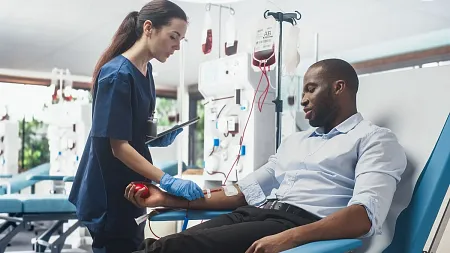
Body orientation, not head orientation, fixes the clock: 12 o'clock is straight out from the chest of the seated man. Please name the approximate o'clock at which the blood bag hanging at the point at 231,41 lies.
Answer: The blood bag hanging is roughly at 4 o'clock from the seated man.

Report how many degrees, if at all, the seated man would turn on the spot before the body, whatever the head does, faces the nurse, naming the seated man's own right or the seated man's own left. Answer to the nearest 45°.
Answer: approximately 45° to the seated man's own right

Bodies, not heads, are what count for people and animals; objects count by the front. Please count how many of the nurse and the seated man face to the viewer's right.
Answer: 1

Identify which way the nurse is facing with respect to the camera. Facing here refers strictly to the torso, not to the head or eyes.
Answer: to the viewer's right

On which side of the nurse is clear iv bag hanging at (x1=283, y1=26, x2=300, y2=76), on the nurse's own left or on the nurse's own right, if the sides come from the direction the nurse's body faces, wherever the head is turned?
on the nurse's own left

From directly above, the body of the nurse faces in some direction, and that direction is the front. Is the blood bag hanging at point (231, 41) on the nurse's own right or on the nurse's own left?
on the nurse's own left

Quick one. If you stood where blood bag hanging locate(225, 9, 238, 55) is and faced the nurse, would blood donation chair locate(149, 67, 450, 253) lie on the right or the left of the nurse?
left

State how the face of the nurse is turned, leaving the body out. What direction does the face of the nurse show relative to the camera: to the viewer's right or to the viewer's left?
to the viewer's right

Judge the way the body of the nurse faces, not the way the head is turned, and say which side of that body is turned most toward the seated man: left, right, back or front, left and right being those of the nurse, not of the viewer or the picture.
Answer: front

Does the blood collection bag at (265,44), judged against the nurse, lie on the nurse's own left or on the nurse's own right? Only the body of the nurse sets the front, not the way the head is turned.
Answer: on the nurse's own left

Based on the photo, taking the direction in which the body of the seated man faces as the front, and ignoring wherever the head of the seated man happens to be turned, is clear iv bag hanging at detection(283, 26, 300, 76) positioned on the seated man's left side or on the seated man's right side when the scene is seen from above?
on the seated man's right side

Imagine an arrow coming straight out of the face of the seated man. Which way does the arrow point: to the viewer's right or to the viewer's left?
to the viewer's left

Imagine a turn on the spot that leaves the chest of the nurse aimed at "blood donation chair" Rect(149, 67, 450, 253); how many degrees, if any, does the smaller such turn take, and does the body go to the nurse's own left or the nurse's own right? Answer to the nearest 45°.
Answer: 0° — they already face it

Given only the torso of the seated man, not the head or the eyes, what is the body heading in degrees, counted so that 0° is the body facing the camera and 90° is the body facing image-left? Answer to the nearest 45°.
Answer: approximately 45°
